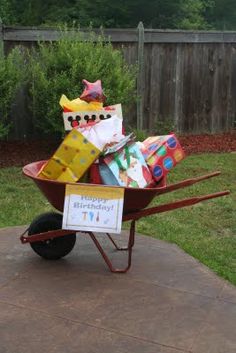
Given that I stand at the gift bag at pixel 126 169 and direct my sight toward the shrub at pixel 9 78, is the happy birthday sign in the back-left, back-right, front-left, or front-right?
back-left

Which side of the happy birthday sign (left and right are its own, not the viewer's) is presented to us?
front

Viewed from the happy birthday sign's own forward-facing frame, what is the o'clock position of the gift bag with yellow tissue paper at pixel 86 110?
The gift bag with yellow tissue paper is roughly at 6 o'clock from the happy birthday sign.

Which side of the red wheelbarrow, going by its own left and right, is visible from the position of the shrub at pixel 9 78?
right

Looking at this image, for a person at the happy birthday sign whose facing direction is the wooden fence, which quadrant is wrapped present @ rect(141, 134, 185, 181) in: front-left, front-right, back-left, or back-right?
front-right

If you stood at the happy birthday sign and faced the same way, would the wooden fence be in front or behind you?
behind

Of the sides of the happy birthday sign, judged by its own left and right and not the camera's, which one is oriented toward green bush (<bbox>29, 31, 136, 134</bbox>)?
back

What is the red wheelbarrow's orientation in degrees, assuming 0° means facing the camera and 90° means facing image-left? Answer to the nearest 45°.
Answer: approximately 90°
